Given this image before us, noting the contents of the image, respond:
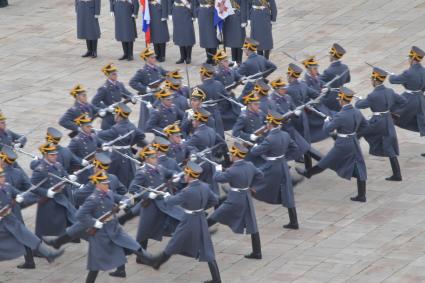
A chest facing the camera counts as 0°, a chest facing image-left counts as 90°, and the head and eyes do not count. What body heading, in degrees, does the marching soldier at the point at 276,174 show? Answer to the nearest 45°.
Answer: approximately 135°

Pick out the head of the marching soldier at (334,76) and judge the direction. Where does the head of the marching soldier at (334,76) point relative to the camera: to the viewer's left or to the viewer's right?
to the viewer's left

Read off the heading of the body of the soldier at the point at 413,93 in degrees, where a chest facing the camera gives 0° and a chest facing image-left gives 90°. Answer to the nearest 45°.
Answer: approximately 135°
